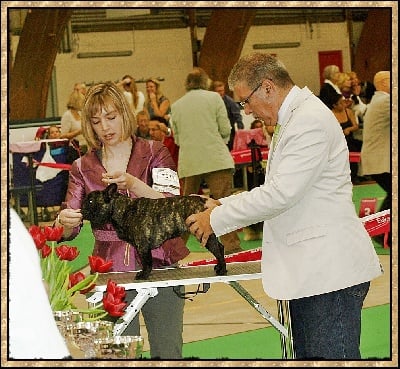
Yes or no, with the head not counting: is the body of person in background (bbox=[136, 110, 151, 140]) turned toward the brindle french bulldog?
yes

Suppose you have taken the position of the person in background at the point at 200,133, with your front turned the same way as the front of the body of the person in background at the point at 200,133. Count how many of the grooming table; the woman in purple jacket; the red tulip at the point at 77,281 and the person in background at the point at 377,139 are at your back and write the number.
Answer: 3

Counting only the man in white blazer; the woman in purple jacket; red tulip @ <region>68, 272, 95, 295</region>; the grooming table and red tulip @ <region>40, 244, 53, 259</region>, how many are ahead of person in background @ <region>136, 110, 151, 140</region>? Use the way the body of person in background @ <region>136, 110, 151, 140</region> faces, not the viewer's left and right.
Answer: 5

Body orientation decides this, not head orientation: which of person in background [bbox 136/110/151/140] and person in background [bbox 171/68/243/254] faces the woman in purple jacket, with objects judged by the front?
person in background [bbox 136/110/151/140]

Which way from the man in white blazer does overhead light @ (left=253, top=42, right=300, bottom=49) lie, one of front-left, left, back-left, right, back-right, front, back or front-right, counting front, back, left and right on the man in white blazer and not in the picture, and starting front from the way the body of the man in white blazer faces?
right

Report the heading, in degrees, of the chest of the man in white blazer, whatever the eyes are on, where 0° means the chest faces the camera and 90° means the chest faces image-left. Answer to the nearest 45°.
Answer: approximately 90°

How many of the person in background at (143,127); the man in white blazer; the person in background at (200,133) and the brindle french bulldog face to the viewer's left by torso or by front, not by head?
2

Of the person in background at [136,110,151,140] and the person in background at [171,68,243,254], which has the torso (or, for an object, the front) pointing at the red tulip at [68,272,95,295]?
the person in background at [136,110,151,140]

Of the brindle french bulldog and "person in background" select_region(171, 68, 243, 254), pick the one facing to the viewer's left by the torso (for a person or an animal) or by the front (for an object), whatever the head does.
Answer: the brindle french bulldog

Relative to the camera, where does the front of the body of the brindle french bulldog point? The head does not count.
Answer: to the viewer's left

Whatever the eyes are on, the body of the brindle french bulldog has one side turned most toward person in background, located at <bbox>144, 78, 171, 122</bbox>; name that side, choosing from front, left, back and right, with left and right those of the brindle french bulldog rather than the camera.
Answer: right

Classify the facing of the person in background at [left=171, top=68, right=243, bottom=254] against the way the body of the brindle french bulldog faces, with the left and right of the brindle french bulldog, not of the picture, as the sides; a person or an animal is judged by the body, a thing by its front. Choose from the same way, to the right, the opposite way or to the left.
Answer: to the right

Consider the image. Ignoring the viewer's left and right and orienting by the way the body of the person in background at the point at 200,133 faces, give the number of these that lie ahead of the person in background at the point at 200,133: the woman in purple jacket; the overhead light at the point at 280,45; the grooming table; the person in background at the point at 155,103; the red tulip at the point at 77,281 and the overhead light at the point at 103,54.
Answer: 3

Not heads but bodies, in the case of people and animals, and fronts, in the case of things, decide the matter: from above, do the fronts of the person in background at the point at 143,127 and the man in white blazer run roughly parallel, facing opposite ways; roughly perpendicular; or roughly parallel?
roughly perpendicular

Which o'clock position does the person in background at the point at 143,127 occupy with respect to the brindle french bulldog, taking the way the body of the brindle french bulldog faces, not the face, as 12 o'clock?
The person in background is roughly at 3 o'clock from the brindle french bulldog.

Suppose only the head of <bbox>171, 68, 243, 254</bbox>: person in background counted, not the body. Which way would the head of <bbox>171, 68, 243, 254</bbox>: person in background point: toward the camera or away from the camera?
away from the camera
